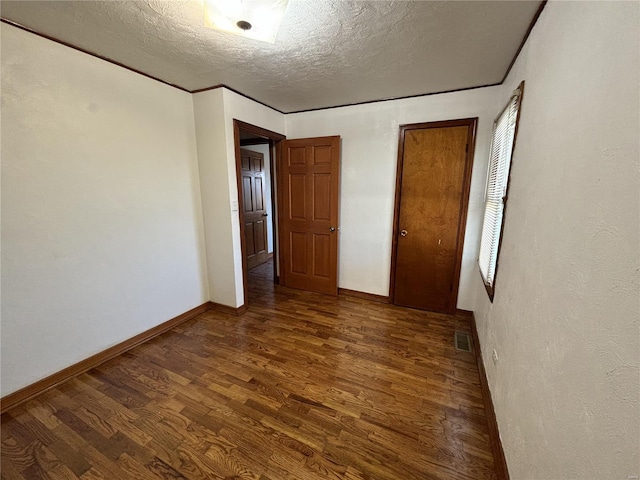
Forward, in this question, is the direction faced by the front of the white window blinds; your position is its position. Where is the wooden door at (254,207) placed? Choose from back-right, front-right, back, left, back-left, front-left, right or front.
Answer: front

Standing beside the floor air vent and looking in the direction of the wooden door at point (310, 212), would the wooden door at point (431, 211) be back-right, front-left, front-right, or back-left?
front-right

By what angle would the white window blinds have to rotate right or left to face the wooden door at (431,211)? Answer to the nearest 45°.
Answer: approximately 45° to its right

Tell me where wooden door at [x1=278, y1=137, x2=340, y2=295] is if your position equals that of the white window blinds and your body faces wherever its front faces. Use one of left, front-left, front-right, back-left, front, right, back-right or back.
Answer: front

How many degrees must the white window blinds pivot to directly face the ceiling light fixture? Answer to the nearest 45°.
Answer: approximately 45° to its left

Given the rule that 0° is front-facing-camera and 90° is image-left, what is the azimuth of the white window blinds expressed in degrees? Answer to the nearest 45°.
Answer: approximately 90°
